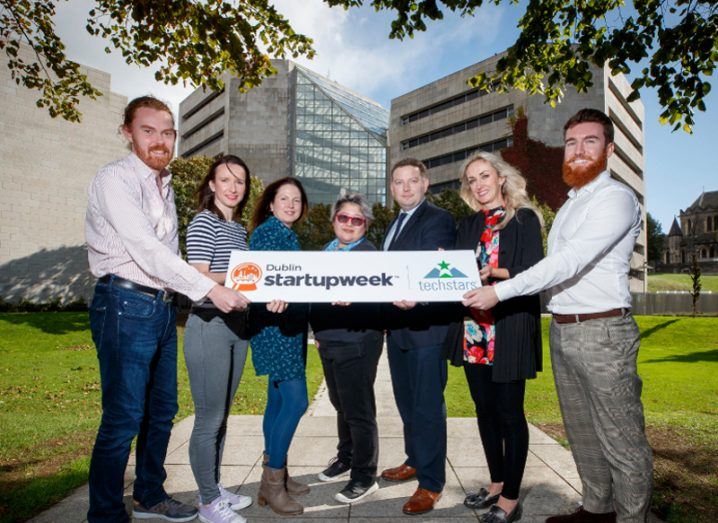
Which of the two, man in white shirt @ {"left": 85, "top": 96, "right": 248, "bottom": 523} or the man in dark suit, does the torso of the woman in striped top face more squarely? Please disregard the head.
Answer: the man in dark suit

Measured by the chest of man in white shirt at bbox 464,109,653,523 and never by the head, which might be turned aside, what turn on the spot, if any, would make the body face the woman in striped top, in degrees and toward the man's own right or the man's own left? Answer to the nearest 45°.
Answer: approximately 45° to the man's own right

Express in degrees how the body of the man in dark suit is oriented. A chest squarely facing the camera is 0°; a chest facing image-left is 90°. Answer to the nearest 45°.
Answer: approximately 45°

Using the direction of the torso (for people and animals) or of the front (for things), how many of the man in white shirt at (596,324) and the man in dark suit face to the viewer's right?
0

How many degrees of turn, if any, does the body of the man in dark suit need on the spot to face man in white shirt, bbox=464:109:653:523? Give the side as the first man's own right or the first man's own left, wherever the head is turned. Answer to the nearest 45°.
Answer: approximately 90° to the first man's own left

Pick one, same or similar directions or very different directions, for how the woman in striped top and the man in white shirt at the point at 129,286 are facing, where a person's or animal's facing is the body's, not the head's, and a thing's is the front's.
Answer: same or similar directions

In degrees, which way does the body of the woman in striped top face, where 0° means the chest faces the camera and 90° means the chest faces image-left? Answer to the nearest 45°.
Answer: approximately 315°

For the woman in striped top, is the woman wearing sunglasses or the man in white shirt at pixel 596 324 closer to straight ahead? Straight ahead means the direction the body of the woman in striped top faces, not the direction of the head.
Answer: the man in white shirt

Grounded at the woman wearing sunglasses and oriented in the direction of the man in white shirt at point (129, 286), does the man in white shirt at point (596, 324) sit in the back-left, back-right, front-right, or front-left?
back-left

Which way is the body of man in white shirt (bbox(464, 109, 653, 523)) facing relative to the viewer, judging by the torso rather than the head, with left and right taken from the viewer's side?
facing the viewer and to the left of the viewer

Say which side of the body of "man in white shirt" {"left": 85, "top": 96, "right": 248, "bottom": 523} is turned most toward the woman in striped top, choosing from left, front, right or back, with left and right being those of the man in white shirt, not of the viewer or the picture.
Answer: left

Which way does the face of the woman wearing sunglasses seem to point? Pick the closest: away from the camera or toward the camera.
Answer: toward the camera

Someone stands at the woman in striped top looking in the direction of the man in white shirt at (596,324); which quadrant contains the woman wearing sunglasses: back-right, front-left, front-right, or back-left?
front-left

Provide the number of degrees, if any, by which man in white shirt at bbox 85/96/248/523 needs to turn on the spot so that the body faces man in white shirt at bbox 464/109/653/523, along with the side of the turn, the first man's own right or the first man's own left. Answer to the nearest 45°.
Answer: approximately 45° to the first man's own left

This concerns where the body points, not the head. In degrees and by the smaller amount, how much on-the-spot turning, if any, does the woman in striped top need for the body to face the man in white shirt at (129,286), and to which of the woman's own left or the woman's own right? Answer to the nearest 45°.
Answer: approximately 90° to the woman's own right
